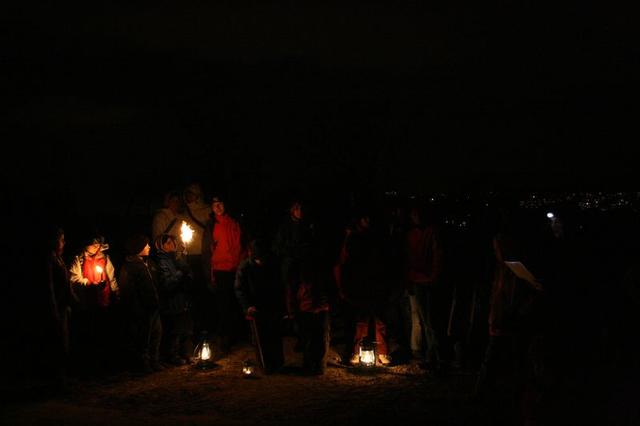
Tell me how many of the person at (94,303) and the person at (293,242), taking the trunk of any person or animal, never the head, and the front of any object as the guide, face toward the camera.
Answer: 2

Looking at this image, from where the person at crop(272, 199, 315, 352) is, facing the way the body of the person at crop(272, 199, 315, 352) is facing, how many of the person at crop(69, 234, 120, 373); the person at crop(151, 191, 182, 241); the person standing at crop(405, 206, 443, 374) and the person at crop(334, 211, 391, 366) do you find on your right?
2

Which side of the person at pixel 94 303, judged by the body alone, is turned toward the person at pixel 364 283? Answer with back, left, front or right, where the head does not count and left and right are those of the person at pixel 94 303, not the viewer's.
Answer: left

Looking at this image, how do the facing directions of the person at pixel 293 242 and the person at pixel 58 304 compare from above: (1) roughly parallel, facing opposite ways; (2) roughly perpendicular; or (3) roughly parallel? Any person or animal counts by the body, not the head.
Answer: roughly perpendicular

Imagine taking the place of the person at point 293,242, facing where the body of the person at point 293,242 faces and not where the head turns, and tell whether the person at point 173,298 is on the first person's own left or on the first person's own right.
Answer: on the first person's own right

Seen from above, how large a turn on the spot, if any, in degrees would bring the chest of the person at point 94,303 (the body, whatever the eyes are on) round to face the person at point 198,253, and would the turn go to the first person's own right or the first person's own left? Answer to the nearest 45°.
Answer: approximately 135° to the first person's own left

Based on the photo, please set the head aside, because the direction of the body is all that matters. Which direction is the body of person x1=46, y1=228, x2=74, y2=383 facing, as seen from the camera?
to the viewer's right

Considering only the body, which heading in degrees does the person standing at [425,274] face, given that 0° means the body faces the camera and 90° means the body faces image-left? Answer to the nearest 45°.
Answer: approximately 45°

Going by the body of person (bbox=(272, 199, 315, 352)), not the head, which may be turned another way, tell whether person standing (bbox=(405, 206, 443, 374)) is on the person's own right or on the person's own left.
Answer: on the person's own left
